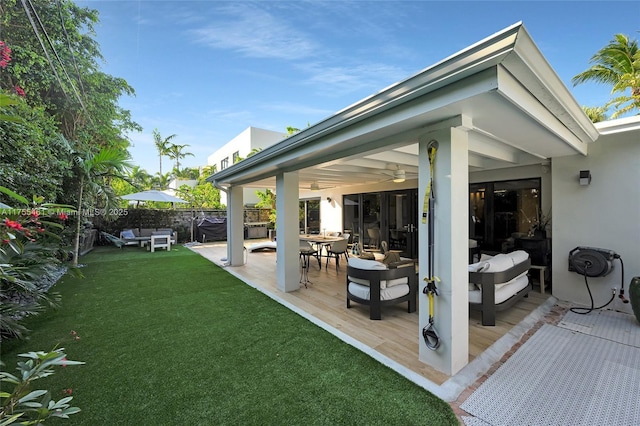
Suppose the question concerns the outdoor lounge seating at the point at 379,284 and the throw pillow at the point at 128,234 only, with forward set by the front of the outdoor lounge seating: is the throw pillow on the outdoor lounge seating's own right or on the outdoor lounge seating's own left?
on the outdoor lounge seating's own left

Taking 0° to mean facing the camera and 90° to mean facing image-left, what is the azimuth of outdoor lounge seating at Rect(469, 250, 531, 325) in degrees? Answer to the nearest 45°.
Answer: approximately 135°

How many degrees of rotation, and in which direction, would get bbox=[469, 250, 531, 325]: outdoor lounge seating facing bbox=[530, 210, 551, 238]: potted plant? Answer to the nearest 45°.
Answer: approximately 45° to its right

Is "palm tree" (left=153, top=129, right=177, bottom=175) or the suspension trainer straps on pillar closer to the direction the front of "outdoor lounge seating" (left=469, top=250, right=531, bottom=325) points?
the palm tree

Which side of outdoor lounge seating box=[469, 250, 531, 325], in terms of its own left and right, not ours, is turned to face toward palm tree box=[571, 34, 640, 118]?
right

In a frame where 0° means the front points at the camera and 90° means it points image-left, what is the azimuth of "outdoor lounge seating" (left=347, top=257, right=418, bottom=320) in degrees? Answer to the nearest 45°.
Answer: approximately 225°

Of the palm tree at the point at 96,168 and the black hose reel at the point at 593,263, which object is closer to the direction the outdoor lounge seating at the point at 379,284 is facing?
the black hose reel

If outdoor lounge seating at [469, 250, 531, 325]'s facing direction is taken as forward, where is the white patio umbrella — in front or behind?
in front

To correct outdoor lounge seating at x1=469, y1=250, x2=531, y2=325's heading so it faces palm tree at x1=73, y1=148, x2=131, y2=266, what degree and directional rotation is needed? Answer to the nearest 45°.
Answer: approximately 45° to its left

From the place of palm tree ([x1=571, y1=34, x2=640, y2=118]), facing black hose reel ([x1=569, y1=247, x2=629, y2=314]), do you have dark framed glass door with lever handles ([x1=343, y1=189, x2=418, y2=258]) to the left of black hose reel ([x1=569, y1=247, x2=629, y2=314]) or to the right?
right
